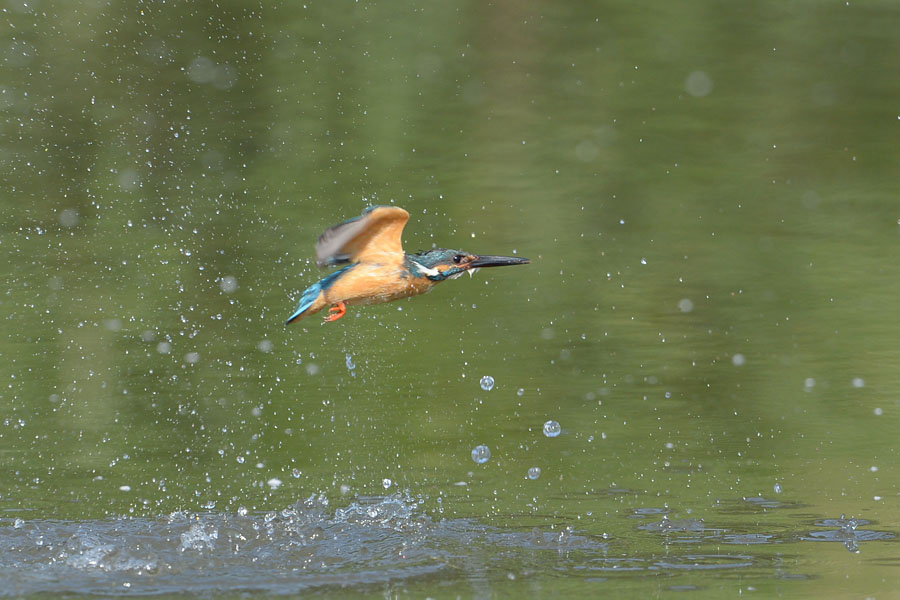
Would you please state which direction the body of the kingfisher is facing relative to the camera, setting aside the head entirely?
to the viewer's right

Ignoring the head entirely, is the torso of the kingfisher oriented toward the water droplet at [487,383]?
yes

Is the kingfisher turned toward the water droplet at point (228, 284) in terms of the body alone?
no

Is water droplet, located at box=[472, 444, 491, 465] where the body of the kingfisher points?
no
